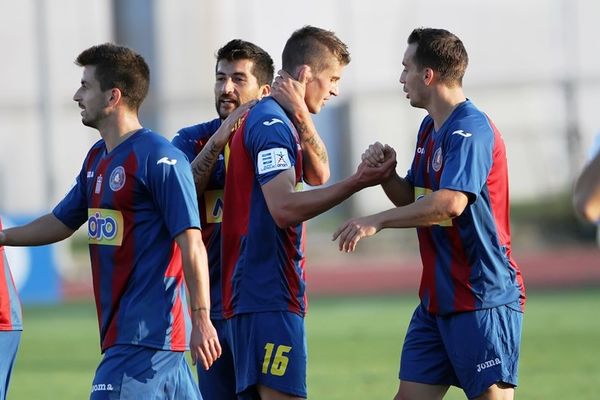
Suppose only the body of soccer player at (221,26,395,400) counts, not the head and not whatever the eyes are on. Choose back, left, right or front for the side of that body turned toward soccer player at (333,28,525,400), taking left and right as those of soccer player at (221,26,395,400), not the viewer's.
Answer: front

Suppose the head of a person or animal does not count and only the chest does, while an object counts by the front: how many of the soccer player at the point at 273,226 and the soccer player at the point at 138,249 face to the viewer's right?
1

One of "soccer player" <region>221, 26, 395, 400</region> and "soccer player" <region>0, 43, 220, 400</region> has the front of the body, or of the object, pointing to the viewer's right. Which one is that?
"soccer player" <region>221, 26, 395, 400</region>

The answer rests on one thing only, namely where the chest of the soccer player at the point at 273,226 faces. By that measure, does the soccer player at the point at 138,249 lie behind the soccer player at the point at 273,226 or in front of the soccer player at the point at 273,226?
behind

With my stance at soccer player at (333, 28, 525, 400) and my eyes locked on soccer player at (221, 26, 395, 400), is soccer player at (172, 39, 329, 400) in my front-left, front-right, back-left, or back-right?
front-right

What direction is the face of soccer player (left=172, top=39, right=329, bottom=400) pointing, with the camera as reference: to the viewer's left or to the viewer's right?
to the viewer's left

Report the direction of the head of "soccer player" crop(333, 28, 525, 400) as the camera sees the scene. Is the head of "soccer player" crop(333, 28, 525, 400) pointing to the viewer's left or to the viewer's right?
to the viewer's left

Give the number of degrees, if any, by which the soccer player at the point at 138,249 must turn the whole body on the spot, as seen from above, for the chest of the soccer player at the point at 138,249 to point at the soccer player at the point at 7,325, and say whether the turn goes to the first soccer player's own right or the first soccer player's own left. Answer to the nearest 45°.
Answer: approximately 90° to the first soccer player's own right

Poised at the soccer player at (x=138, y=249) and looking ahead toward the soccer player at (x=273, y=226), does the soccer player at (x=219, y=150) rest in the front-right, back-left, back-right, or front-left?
front-left

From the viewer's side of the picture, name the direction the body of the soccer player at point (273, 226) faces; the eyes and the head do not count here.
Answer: to the viewer's right

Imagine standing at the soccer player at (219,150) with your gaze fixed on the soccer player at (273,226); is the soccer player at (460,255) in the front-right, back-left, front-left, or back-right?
front-left

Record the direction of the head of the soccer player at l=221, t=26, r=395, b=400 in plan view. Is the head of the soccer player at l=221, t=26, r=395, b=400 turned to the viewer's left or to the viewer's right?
to the viewer's right

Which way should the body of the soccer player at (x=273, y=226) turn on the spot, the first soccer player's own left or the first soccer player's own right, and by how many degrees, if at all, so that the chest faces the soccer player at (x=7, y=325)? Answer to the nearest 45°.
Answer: approximately 180°

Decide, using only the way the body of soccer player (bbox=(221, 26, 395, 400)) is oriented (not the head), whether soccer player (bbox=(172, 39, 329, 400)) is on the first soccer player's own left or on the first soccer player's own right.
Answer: on the first soccer player's own left
